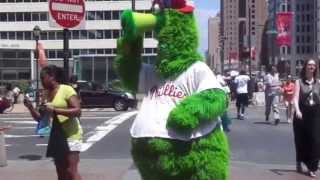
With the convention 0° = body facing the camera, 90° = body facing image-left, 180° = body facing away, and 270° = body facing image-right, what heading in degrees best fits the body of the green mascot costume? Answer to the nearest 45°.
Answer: approximately 45°

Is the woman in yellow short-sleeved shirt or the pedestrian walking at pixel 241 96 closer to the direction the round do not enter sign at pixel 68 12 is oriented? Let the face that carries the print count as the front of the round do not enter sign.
the woman in yellow short-sleeved shirt

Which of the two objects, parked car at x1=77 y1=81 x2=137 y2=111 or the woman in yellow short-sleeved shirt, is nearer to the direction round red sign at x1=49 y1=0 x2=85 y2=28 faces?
the woman in yellow short-sleeved shirt

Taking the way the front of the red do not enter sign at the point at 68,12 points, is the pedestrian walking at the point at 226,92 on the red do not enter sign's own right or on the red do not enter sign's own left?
on the red do not enter sign's own left

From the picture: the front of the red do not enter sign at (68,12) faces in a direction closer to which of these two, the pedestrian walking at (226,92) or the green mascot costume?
the green mascot costume

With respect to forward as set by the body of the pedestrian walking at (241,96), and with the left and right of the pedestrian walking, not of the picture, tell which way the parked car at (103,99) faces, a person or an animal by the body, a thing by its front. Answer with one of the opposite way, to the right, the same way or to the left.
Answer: to the right

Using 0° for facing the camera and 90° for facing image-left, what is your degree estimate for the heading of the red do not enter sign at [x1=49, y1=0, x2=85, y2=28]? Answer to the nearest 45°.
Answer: approximately 0°
